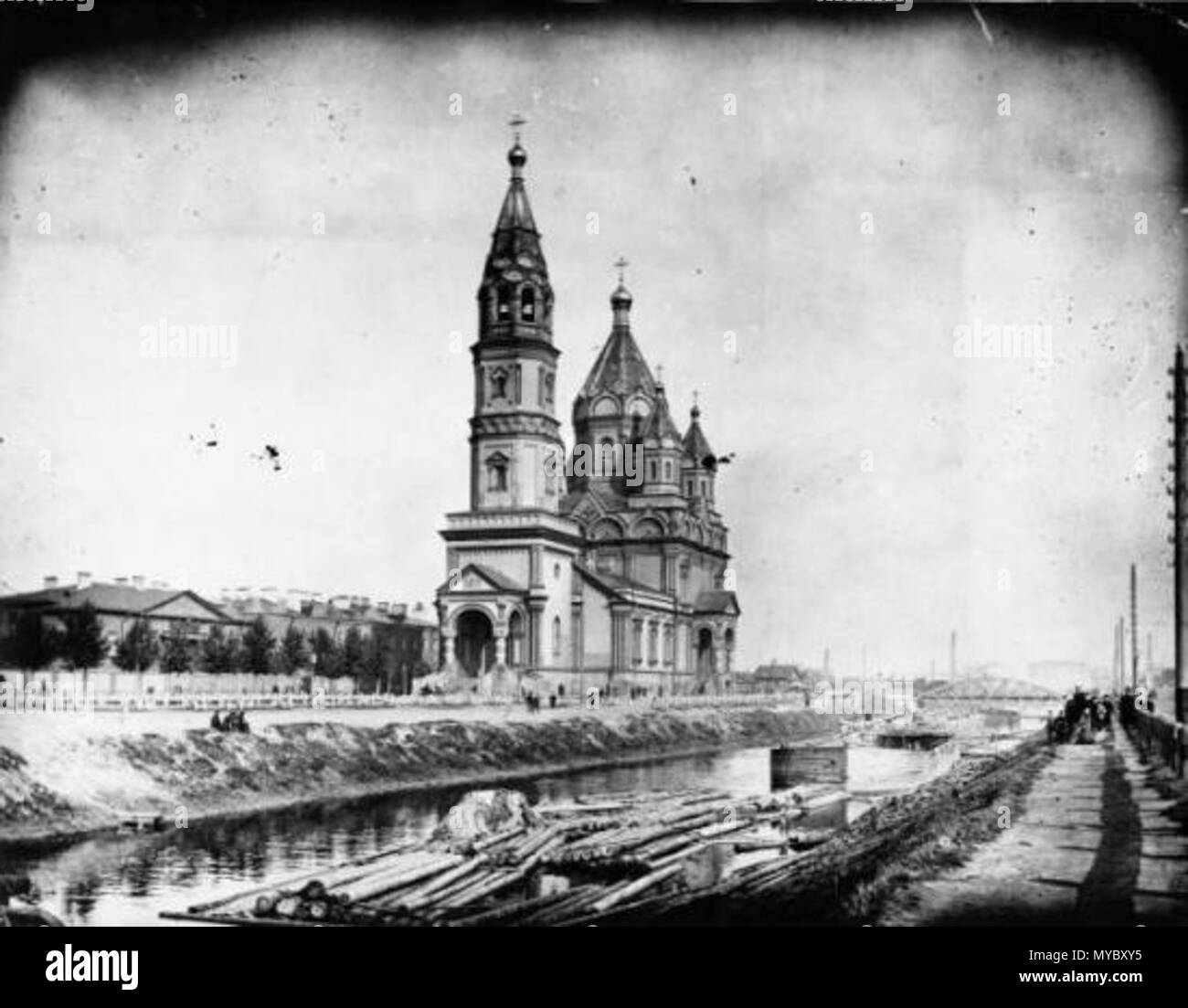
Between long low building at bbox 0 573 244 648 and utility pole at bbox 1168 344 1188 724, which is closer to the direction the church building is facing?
the long low building

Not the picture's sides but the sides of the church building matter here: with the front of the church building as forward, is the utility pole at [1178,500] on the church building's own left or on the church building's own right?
on the church building's own left

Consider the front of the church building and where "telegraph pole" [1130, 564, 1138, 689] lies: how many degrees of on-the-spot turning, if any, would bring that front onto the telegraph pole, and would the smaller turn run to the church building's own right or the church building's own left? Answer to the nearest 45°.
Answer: approximately 90° to the church building's own left

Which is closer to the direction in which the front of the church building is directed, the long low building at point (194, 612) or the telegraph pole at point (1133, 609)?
the long low building

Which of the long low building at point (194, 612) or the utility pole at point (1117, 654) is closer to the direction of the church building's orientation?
the long low building

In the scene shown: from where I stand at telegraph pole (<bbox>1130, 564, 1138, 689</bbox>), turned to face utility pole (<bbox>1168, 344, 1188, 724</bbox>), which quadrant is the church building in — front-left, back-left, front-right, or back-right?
back-right

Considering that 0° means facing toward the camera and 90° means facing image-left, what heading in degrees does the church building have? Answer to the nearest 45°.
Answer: approximately 45°
